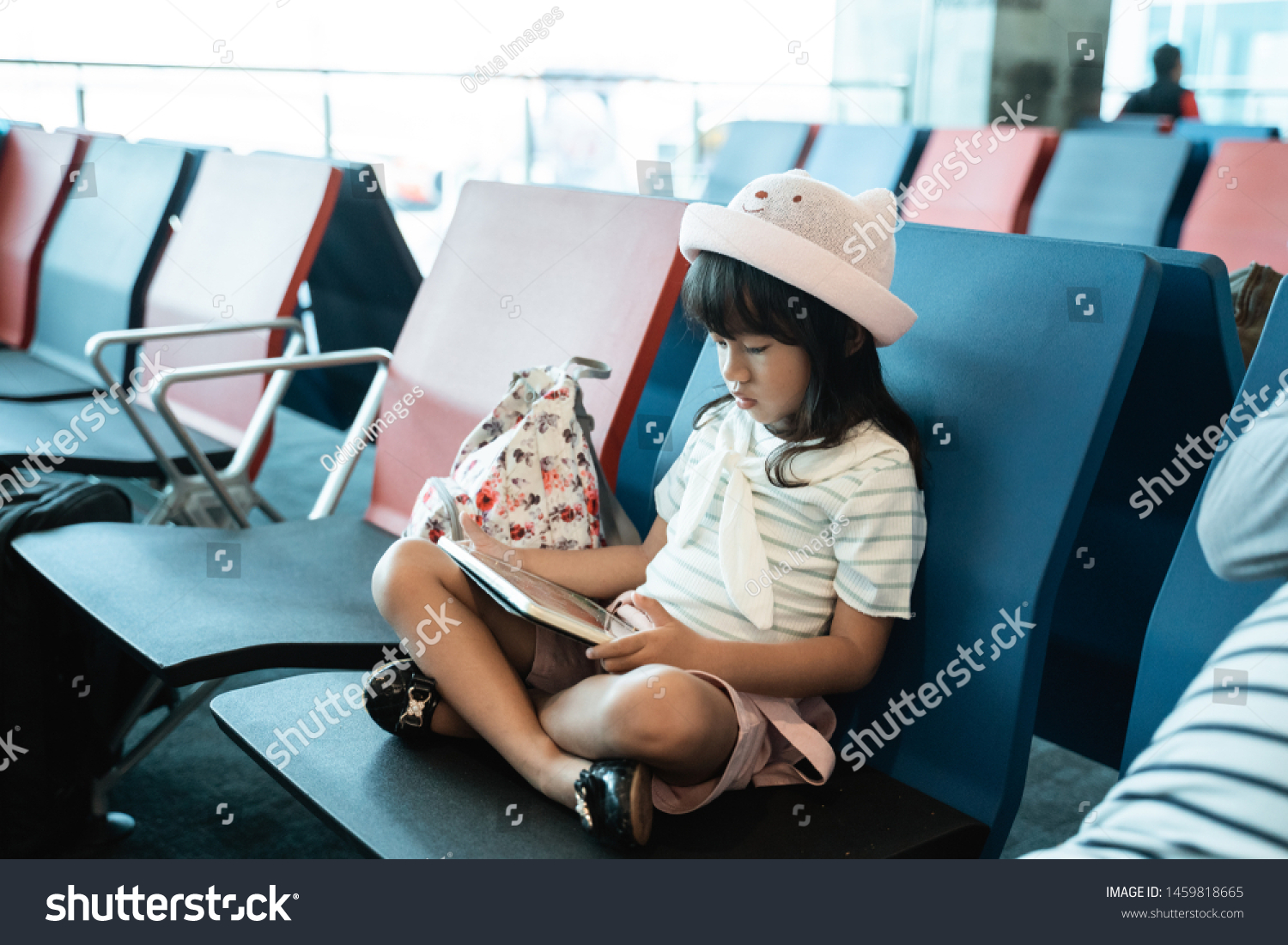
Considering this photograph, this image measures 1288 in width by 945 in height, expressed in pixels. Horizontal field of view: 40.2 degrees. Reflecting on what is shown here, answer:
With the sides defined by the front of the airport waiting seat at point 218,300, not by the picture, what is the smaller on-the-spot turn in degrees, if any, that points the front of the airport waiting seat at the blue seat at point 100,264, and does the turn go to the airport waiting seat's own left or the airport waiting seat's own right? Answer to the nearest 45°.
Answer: approximately 135° to the airport waiting seat's own right

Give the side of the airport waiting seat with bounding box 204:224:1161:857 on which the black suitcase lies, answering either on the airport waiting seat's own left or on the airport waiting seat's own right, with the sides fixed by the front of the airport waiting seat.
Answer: on the airport waiting seat's own right

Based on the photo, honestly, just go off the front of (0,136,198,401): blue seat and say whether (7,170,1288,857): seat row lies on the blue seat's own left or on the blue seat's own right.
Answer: on the blue seat's own left

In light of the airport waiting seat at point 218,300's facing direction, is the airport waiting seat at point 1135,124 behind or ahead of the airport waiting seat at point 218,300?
behind
